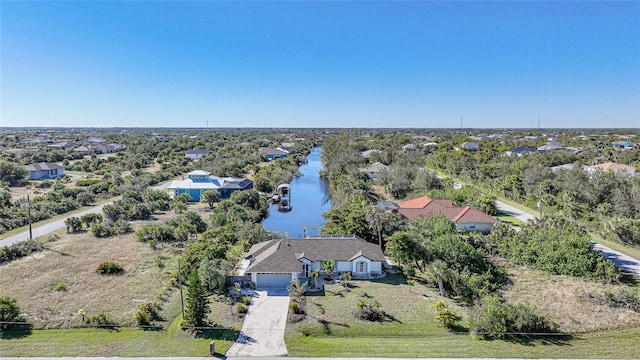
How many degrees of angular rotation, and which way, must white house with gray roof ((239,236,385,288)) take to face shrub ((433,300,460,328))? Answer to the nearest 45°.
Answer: approximately 45° to its left

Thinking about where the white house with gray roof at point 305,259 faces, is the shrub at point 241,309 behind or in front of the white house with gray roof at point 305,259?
in front

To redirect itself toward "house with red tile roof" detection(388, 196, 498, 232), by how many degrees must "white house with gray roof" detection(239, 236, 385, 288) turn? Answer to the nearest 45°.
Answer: approximately 135° to its left

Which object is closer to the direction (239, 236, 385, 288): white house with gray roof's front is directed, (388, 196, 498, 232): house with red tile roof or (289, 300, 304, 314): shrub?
the shrub

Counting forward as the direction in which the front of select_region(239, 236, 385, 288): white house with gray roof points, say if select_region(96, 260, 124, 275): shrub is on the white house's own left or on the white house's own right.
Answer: on the white house's own right

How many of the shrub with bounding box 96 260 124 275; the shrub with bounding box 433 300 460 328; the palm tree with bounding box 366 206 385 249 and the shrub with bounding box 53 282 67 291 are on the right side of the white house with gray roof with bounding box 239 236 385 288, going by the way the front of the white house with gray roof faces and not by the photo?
2

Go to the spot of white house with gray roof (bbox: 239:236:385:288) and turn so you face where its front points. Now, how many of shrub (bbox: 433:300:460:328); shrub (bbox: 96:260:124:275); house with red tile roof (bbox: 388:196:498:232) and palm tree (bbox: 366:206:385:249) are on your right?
1

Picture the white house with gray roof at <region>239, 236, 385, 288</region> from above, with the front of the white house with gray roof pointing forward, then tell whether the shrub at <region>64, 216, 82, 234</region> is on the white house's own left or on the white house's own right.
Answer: on the white house's own right

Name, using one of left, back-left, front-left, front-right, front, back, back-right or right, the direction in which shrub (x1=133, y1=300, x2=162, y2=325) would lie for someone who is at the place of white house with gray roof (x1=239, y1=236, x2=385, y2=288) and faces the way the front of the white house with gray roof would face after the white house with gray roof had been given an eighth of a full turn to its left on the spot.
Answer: right

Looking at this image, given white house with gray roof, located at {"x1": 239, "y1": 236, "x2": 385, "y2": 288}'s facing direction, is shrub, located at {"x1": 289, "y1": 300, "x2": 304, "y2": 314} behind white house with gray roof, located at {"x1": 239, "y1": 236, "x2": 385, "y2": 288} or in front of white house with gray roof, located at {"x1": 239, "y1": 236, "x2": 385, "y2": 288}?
in front

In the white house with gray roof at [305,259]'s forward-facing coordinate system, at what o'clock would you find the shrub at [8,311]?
The shrub is roughly at 2 o'clock from the white house with gray roof.

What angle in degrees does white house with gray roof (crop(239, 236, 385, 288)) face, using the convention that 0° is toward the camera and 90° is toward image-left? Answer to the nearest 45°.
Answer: approximately 0°
